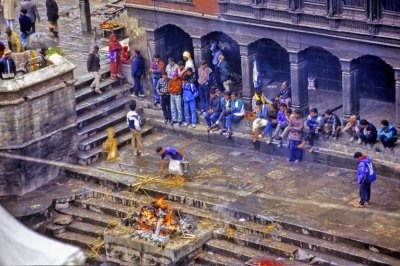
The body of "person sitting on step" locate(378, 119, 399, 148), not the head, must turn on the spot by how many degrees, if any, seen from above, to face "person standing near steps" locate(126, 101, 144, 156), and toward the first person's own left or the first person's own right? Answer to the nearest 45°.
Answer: approximately 45° to the first person's own right

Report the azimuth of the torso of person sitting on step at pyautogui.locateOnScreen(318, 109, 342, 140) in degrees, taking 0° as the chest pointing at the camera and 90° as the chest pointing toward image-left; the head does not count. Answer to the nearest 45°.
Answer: approximately 45°

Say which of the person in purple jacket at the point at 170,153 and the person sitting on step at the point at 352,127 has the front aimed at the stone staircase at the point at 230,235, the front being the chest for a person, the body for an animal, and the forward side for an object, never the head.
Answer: the person sitting on step

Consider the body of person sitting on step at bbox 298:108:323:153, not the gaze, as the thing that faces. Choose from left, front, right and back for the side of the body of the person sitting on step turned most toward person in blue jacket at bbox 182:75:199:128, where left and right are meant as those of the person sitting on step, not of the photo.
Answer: right

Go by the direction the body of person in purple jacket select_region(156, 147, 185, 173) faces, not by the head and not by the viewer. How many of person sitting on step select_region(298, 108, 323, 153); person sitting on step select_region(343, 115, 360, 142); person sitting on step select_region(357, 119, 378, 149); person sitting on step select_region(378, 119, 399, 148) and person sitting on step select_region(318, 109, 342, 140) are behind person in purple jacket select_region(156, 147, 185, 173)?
5

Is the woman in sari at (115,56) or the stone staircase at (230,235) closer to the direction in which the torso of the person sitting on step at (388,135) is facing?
the stone staircase

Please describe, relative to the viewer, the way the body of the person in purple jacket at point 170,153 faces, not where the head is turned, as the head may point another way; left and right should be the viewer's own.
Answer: facing to the left of the viewer

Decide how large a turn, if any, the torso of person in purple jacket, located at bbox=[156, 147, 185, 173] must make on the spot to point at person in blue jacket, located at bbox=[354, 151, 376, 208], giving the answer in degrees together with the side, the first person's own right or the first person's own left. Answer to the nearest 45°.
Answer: approximately 135° to the first person's own left

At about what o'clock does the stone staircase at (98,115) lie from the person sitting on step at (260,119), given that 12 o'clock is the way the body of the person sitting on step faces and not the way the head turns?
The stone staircase is roughly at 2 o'clock from the person sitting on step.

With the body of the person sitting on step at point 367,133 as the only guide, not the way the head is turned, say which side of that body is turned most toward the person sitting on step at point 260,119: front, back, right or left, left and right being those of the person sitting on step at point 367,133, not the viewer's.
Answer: right

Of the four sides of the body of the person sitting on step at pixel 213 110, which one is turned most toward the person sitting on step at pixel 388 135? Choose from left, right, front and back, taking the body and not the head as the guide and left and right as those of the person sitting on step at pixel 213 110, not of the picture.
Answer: left
